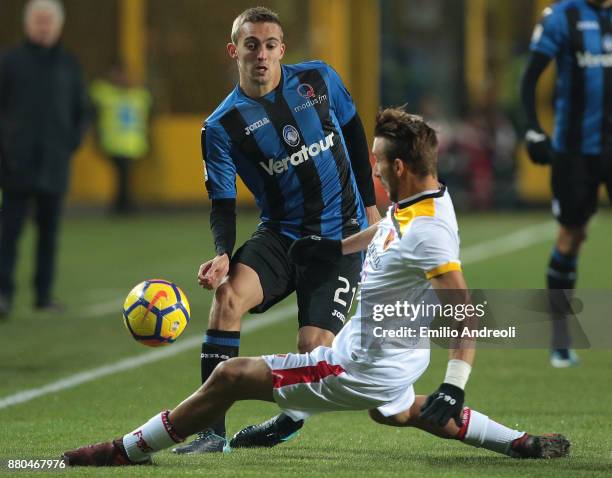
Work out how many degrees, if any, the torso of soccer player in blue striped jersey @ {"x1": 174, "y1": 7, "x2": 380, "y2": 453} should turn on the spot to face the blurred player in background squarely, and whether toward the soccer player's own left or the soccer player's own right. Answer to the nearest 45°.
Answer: approximately 135° to the soccer player's own left

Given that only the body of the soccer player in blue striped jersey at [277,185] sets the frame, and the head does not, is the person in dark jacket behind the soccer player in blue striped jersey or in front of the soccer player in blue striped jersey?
behind

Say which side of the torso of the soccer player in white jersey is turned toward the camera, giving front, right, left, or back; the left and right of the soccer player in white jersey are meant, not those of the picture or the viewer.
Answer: left

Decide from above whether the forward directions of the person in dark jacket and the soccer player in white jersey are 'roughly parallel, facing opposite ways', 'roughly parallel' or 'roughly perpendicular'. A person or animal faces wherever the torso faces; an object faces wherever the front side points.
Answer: roughly perpendicular
